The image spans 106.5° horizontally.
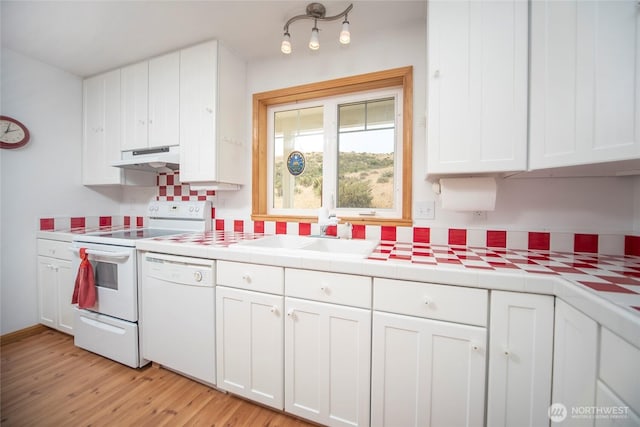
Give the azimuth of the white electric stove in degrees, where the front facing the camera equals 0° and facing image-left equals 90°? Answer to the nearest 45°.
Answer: approximately 45°

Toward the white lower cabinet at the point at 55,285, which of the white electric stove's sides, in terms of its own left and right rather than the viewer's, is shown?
right

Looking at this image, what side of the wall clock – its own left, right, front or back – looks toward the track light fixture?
front

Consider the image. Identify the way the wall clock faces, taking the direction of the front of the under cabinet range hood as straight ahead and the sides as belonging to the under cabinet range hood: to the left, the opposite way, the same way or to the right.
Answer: to the left

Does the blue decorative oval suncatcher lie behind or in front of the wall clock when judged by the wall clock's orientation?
in front

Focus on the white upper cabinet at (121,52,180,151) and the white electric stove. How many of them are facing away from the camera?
0

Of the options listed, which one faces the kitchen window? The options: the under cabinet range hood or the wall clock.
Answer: the wall clock

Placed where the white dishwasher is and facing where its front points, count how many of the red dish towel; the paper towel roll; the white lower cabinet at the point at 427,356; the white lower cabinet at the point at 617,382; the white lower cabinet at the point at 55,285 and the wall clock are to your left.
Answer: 3
